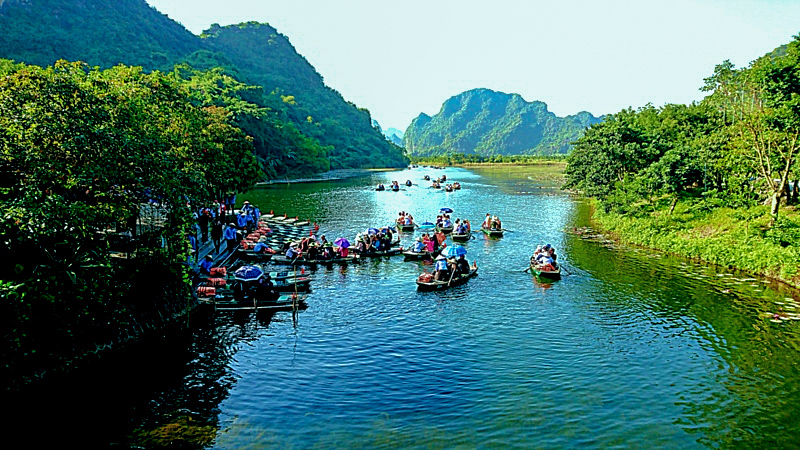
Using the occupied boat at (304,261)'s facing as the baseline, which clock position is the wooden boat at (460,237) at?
The wooden boat is roughly at 11 o'clock from the occupied boat.

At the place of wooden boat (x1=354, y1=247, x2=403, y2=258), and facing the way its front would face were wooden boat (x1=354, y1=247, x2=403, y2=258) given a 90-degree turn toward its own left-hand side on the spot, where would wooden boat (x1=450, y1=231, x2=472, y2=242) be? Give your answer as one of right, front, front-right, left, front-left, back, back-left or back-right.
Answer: front-right

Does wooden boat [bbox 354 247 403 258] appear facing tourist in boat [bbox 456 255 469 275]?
no

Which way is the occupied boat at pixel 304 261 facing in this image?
to the viewer's right

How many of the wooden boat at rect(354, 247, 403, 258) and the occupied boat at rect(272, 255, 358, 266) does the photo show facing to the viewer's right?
2

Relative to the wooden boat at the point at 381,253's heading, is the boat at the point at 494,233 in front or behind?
in front

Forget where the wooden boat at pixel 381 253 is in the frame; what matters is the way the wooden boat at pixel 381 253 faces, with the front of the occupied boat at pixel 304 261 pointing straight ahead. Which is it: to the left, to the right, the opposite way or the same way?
the same way

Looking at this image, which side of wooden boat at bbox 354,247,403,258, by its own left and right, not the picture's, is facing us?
right

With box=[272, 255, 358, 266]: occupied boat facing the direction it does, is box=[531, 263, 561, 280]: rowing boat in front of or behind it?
in front
